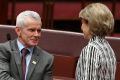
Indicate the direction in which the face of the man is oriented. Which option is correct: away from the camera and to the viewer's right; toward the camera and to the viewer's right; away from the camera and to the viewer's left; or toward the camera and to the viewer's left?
toward the camera and to the viewer's right

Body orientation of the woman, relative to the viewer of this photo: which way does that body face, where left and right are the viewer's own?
facing away from the viewer and to the left of the viewer

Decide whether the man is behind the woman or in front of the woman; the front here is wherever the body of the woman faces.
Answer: in front

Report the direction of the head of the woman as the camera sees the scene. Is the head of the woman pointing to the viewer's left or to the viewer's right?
to the viewer's left
